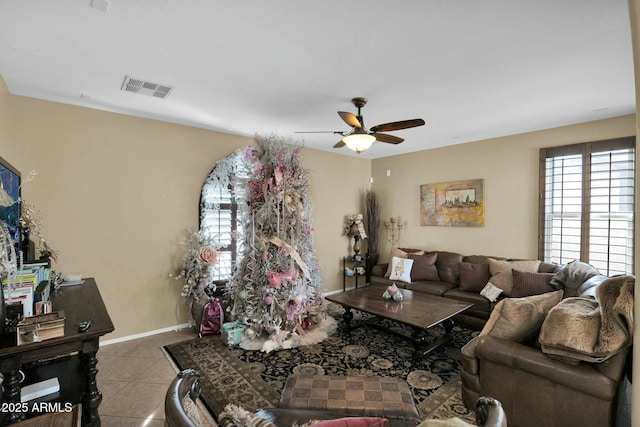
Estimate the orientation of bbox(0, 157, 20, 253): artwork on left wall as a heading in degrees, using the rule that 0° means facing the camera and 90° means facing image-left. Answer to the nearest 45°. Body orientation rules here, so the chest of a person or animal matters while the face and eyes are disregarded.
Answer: approximately 270°

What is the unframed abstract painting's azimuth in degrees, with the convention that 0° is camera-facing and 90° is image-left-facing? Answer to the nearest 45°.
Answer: approximately 45°

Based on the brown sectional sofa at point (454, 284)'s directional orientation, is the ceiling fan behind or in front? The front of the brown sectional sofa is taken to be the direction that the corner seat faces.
in front

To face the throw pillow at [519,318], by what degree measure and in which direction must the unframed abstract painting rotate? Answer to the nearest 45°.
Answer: approximately 45° to its left

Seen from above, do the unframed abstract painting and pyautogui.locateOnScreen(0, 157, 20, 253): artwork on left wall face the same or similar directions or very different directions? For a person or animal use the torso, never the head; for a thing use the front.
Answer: very different directions

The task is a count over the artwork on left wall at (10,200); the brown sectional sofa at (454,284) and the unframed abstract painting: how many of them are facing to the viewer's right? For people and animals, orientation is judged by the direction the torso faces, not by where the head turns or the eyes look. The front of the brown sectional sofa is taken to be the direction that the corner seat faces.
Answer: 1

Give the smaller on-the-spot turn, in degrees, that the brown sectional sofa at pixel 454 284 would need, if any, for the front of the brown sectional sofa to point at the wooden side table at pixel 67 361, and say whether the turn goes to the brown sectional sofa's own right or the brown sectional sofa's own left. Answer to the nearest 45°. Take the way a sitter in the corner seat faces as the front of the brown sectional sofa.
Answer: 0° — it already faces it

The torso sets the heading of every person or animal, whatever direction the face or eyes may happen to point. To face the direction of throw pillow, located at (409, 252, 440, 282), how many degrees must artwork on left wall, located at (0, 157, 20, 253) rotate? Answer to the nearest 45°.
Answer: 0° — it already faces it
